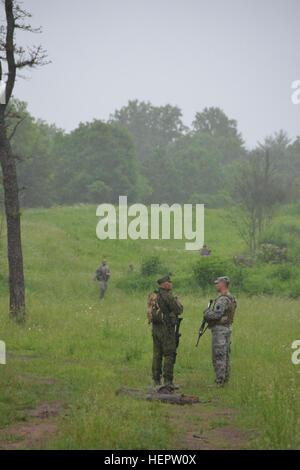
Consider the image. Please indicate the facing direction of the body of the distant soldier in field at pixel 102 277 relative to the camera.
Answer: toward the camera

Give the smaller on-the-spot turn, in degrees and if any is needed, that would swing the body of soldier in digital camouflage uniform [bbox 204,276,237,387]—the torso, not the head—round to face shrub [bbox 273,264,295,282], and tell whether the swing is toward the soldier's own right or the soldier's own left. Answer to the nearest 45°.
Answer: approximately 90° to the soldier's own right

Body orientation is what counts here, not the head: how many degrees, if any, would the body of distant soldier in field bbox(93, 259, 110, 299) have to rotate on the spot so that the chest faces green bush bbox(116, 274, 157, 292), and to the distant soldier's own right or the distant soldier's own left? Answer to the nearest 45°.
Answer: approximately 135° to the distant soldier's own left

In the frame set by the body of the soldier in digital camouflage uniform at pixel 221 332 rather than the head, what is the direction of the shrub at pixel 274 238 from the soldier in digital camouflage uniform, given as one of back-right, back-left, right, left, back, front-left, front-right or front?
right

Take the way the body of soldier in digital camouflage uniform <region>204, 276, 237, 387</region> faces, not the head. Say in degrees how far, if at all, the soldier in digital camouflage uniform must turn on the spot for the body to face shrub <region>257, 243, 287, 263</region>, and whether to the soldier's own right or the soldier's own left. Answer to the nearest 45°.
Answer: approximately 90° to the soldier's own right

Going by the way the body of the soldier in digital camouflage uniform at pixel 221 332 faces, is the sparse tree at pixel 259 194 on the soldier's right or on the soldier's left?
on the soldier's right

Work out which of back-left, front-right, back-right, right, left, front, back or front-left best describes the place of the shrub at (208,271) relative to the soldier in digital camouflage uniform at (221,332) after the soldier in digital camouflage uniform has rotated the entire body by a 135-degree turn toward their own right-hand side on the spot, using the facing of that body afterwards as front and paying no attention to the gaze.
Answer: front-left

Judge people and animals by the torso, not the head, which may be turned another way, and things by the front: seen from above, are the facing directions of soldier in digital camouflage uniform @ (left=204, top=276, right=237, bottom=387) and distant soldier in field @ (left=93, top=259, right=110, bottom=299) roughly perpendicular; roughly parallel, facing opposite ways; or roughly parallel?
roughly perpendicular

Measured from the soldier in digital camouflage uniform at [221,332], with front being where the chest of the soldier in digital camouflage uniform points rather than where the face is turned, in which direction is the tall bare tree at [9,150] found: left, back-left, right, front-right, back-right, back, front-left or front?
front-right

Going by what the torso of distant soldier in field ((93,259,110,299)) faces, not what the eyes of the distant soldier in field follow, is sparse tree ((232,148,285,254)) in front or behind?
behind

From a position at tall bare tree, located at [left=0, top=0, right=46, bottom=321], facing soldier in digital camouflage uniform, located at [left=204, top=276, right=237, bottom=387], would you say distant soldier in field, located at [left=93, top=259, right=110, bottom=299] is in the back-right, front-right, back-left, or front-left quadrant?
back-left

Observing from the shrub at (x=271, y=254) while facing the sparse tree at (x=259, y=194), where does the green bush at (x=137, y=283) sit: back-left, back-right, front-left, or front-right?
back-left

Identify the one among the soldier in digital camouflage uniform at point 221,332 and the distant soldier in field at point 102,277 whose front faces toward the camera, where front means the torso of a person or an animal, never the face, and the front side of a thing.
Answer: the distant soldier in field

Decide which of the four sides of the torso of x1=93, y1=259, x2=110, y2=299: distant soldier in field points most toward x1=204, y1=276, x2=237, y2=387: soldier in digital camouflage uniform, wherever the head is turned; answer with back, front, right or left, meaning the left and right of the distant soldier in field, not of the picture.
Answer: front

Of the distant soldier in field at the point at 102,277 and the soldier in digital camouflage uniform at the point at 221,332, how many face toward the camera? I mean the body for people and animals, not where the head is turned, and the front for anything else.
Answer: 1

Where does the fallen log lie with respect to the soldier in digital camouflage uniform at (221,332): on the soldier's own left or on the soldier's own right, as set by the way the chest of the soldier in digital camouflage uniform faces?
on the soldier's own left

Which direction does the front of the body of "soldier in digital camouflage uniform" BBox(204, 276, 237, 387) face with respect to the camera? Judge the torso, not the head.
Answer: to the viewer's left
